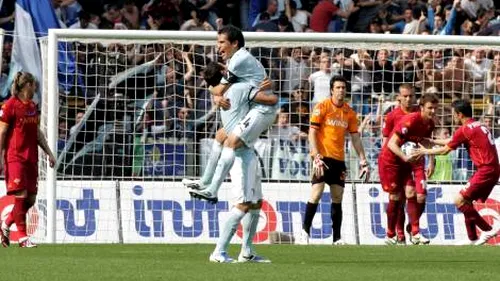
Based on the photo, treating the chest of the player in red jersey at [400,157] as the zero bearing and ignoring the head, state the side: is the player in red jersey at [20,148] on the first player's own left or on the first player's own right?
on the first player's own right

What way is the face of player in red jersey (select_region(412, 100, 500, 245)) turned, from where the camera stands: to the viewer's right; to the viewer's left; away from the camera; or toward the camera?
to the viewer's left

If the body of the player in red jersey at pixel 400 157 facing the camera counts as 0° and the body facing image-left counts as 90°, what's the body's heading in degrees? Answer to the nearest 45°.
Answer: approximately 315°

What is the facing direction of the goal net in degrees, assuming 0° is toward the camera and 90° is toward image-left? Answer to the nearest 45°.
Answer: approximately 0°

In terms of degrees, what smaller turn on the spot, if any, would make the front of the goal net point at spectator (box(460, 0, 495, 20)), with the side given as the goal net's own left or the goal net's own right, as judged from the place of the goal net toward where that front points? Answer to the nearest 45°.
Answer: approximately 135° to the goal net's own left
